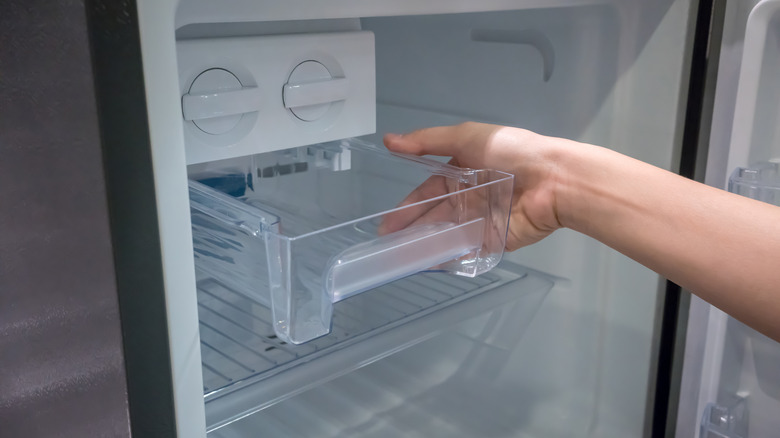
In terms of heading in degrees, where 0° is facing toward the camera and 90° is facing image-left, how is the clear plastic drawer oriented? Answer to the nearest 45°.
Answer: approximately 315°

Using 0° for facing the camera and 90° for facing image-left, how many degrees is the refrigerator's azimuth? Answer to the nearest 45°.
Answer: approximately 315°

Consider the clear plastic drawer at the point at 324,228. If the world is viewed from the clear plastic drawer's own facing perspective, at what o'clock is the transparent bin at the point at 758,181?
The transparent bin is roughly at 10 o'clock from the clear plastic drawer.
